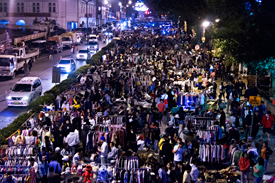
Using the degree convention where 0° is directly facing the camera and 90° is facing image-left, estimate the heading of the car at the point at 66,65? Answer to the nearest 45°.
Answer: approximately 45°

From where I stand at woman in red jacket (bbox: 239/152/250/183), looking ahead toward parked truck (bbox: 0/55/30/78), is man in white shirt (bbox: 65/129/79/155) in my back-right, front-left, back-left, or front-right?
front-left

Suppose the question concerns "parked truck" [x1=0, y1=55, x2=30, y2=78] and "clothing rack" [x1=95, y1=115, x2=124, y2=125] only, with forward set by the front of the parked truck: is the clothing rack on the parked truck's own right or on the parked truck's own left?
on the parked truck's own left

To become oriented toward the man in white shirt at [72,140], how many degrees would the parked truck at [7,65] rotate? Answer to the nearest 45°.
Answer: approximately 45° to its left

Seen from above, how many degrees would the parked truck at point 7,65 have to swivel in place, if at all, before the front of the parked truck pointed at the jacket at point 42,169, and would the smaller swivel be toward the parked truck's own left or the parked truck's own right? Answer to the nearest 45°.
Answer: approximately 45° to the parked truck's own left

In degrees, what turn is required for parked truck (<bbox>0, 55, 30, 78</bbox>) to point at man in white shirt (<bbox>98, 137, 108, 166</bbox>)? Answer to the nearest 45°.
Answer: approximately 45° to its left

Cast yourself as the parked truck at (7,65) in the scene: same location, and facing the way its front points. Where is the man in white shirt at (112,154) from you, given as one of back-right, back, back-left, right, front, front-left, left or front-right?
front-left

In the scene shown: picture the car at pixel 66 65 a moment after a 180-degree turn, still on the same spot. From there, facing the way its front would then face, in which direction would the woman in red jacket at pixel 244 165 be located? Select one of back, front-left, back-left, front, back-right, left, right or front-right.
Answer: back-right

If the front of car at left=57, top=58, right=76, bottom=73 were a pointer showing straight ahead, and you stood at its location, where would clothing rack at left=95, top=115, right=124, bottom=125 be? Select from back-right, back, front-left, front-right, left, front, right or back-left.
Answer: front-left

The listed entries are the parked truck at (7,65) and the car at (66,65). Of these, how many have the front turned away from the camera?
0

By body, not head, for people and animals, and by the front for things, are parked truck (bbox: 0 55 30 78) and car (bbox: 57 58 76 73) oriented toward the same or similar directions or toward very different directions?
same or similar directions

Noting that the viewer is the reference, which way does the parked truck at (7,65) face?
facing the viewer and to the left of the viewer
